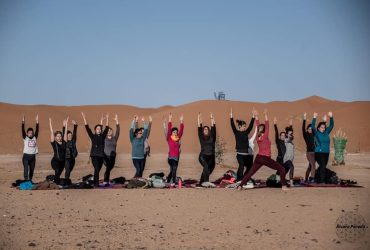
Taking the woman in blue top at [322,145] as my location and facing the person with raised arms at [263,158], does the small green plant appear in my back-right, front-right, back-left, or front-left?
back-right

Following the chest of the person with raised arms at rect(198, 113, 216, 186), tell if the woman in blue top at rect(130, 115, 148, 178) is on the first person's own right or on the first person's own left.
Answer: on the first person's own right

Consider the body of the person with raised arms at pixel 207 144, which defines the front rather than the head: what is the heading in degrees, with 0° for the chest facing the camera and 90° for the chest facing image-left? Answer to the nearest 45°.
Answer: approximately 0°

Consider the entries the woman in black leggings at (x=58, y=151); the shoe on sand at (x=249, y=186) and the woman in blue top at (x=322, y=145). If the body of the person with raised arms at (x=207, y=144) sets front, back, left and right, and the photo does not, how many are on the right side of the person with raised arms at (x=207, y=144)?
1

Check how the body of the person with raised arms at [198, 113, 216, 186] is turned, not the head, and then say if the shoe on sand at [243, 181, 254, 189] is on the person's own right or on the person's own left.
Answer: on the person's own left

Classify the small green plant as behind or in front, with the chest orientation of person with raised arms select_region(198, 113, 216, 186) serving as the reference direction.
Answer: behind

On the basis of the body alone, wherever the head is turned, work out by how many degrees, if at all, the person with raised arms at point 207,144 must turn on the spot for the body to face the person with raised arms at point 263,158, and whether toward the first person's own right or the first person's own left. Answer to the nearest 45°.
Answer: approximately 45° to the first person's own left

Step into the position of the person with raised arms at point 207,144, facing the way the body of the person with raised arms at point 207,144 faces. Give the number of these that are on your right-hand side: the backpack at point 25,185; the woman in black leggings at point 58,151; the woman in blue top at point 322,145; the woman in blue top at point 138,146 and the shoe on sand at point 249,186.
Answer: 3

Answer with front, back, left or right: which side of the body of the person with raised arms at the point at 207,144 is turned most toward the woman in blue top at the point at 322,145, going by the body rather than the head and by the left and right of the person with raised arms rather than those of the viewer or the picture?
left

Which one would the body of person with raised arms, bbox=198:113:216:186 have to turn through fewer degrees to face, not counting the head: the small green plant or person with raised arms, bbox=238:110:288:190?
the person with raised arms

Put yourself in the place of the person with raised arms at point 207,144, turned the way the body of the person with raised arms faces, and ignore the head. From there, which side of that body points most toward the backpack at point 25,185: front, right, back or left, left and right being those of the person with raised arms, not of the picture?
right
